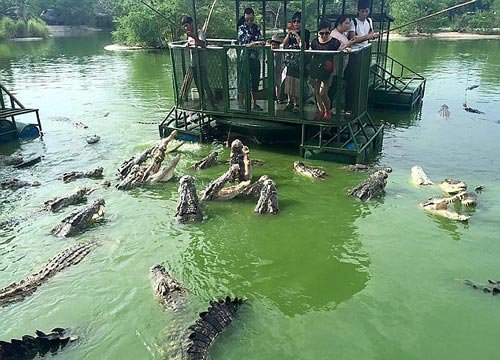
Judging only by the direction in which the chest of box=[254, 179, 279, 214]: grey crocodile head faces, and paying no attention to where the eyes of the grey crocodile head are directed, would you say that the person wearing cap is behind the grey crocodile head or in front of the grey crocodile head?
in front

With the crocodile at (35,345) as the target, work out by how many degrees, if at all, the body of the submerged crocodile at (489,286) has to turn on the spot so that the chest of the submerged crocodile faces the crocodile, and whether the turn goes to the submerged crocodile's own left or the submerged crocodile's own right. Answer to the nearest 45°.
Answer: approximately 45° to the submerged crocodile's own left

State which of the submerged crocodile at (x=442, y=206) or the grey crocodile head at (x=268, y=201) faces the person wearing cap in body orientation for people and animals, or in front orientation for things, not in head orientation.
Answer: the grey crocodile head at (x=268, y=201)

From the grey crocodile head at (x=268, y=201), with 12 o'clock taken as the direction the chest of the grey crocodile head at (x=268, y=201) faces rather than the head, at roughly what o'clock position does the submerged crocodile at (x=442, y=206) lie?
the submerged crocodile at (x=442, y=206) is roughly at 3 o'clock from the grey crocodile head at (x=268, y=201).

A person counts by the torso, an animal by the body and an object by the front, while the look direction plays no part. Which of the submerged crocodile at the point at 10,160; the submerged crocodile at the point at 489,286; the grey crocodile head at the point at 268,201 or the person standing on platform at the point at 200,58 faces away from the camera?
the grey crocodile head at the point at 268,201

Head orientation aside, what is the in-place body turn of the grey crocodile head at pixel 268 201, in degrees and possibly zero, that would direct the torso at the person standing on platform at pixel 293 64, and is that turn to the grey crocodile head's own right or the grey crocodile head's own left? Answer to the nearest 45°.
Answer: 0° — it already faces them

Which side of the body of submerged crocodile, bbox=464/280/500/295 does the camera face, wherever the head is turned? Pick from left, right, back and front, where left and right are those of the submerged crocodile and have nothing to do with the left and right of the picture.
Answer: left

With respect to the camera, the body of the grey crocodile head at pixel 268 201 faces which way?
away from the camera

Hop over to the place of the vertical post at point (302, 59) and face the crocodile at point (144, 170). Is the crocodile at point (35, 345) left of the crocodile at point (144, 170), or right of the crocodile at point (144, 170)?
left

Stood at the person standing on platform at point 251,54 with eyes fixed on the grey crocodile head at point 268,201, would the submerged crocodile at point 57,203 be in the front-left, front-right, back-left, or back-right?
front-right

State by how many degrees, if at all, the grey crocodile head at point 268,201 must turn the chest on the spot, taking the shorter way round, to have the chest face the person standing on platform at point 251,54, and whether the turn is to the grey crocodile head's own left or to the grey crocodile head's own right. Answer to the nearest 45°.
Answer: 0° — it already faces them

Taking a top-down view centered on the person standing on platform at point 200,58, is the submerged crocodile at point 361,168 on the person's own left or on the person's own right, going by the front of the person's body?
on the person's own left
